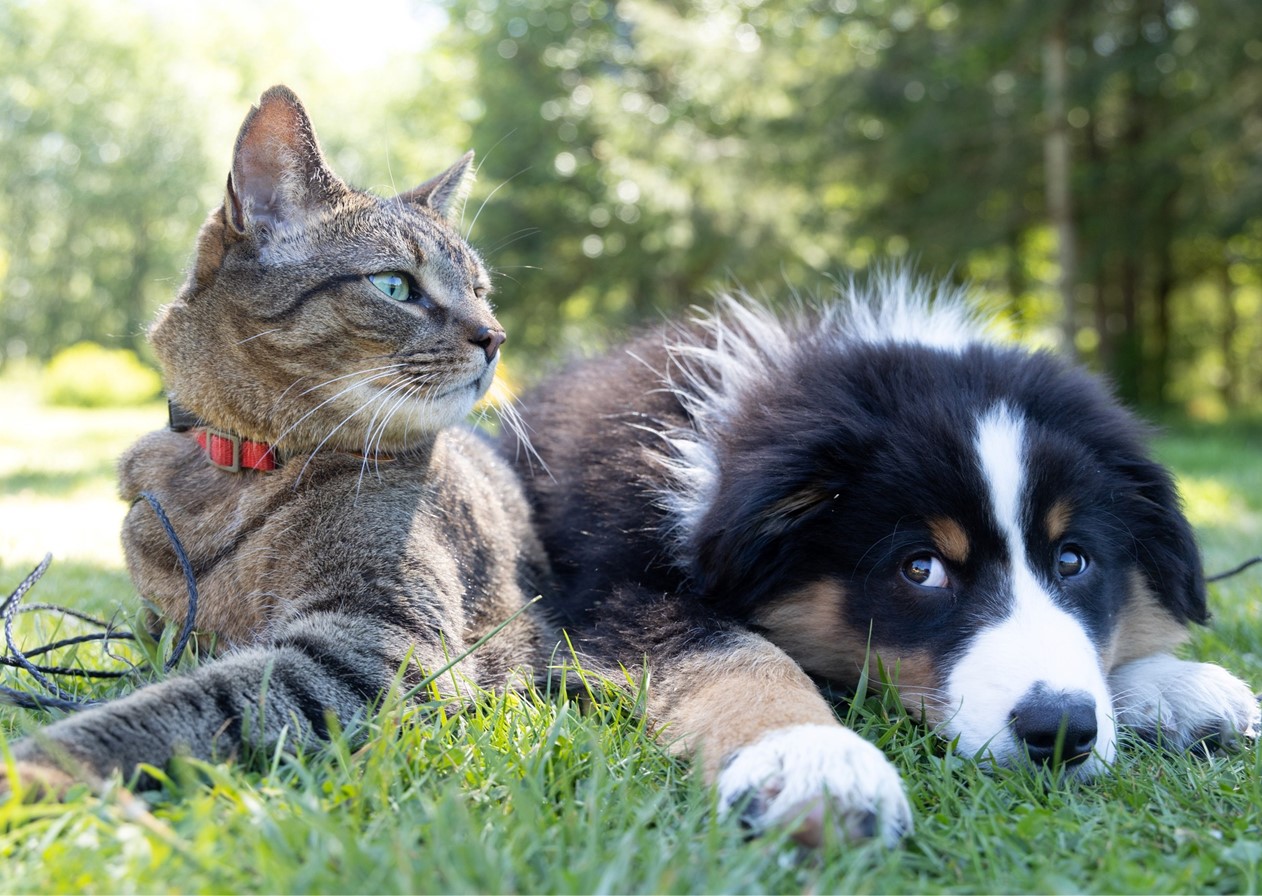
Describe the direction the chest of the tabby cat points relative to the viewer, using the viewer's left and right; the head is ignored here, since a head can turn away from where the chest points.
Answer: facing the viewer and to the left of the viewer

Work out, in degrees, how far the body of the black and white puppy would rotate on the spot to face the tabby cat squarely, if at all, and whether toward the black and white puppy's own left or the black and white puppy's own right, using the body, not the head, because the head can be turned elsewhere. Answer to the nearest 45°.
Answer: approximately 135° to the black and white puppy's own right

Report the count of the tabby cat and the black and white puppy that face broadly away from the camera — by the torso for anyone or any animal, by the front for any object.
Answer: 0

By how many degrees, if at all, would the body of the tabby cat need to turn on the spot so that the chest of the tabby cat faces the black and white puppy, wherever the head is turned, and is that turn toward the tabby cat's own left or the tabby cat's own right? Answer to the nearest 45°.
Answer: approximately 135° to the tabby cat's own left

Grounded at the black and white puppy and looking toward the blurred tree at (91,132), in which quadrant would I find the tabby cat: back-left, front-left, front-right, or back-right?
front-left

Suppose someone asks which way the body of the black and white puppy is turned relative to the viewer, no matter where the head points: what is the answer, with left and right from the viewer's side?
facing the viewer and to the right of the viewer

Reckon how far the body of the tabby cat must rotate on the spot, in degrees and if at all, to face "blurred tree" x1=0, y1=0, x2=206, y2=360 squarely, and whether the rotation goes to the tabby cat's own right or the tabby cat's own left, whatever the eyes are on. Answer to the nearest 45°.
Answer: approximately 135° to the tabby cat's own right
